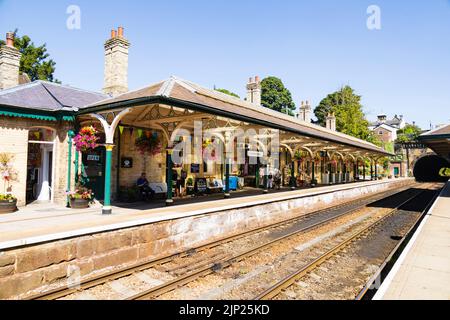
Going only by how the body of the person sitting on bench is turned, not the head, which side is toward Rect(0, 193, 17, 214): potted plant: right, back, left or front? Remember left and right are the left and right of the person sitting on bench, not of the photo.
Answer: right

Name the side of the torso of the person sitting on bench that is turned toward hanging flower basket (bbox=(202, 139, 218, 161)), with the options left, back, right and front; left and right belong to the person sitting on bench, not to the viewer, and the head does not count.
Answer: left

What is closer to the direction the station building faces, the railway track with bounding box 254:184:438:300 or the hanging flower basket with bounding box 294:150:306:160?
the railway track

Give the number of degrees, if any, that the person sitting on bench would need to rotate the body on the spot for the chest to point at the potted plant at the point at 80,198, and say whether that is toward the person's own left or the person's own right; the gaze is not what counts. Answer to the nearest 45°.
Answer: approximately 90° to the person's own right

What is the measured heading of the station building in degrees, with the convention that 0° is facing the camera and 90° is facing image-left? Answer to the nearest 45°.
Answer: approximately 315°

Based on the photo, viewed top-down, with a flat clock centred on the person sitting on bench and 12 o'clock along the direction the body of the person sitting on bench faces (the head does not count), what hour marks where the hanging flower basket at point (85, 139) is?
The hanging flower basket is roughly at 3 o'clock from the person sitting on bench.

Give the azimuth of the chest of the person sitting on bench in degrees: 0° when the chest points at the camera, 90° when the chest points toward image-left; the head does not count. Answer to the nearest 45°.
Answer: approximately 315°

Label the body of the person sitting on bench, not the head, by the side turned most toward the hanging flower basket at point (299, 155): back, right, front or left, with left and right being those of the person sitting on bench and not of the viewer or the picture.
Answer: left

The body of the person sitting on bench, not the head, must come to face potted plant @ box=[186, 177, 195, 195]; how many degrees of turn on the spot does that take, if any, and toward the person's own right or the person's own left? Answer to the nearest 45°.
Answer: approximately 90° to the person's own left
